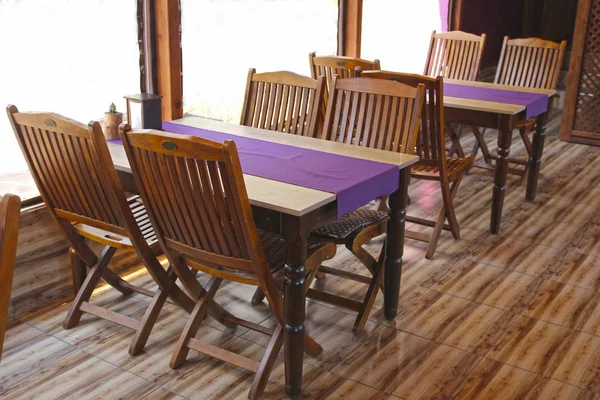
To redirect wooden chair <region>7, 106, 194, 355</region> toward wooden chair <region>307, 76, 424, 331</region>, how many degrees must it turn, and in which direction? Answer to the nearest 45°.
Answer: approximately 45° to its right

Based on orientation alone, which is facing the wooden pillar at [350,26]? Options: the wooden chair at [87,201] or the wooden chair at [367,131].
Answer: the wooden chair at [87,201]

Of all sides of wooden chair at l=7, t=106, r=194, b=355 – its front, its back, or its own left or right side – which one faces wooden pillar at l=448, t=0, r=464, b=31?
front

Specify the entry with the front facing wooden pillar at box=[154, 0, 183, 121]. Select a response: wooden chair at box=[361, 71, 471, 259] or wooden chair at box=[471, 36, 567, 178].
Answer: wooden chair at box=[471, 36, 567, 178]

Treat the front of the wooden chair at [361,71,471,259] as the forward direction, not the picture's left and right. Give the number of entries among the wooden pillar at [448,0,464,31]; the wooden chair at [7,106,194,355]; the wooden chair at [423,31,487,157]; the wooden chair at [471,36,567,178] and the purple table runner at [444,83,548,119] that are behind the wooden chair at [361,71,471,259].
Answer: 1

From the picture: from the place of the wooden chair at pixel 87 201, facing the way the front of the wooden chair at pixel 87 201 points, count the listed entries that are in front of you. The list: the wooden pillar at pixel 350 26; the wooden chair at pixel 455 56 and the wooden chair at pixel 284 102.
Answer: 3

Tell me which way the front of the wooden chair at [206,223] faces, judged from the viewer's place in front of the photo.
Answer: facing away from the viewer and to the right of the viewer

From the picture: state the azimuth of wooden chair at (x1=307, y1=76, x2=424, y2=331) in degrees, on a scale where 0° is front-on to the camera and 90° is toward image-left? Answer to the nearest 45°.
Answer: approximately 45°

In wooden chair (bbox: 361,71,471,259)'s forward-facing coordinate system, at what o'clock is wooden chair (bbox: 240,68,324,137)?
wooden chair (bbox: 240,68,324,137) is roughly at 7 o'clock from wooden chair (bbox: 361,71,471,259).

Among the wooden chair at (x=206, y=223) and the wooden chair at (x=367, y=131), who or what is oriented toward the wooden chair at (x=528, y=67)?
the wooden chair at (x=206, y=223)

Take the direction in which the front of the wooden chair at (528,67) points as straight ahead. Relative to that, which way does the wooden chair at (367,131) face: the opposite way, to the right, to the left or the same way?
the same way

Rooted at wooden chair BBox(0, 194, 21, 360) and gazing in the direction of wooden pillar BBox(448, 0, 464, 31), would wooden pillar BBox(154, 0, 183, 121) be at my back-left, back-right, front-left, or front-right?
front-left

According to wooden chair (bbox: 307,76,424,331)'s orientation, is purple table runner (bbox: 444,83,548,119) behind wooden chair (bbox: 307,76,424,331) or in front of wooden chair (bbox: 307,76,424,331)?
behind

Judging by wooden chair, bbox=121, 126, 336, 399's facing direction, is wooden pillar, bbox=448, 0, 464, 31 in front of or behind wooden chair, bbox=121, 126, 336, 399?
in front

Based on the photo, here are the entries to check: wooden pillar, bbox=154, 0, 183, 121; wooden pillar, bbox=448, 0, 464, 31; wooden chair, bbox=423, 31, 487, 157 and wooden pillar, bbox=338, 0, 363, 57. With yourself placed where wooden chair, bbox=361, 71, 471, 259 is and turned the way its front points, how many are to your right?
0

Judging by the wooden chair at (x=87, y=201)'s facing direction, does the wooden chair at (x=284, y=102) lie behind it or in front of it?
in front

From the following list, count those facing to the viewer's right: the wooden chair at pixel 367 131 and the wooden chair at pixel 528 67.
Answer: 0

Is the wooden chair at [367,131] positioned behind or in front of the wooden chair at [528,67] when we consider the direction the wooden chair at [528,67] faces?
in front

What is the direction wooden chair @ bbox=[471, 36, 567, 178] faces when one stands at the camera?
facing the viewer and to the left of the viewer
